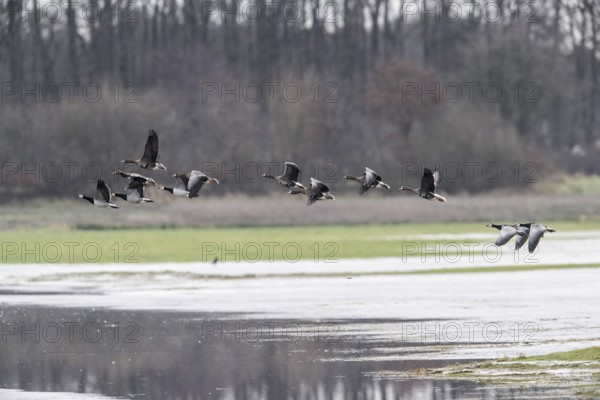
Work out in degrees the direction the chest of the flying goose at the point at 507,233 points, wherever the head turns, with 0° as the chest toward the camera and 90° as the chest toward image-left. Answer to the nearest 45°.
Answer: approximately 90°

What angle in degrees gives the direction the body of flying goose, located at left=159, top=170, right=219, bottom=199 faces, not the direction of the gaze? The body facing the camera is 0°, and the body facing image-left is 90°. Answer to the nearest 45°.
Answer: approximately 90°

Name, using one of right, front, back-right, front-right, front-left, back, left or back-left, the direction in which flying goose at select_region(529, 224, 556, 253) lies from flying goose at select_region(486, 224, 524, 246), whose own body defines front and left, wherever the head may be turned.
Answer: back

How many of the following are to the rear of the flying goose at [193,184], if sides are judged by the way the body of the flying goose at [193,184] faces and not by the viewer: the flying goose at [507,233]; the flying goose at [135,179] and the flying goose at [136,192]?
1

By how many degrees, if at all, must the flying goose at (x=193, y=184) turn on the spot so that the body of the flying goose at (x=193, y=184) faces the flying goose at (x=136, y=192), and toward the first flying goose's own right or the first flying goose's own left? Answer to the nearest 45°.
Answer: approximately 45° to the first flying goose's own right

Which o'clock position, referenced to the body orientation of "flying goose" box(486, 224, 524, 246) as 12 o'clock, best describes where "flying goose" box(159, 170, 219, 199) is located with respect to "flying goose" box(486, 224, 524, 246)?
"flying goose" box(159, 170, 219, 199) is roughly at 11 o'clock from "flying goose" box(486, 224, 524, 246).

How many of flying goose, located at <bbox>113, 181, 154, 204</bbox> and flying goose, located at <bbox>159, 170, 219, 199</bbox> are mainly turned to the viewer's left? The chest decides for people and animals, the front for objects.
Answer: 2

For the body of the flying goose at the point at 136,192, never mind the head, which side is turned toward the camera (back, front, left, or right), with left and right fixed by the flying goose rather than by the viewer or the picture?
left

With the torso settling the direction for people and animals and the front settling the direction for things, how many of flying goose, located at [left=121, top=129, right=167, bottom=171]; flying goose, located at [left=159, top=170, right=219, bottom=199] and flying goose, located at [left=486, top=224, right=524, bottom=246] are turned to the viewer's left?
3

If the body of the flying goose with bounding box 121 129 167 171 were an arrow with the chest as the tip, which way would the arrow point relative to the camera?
to the viewer's left

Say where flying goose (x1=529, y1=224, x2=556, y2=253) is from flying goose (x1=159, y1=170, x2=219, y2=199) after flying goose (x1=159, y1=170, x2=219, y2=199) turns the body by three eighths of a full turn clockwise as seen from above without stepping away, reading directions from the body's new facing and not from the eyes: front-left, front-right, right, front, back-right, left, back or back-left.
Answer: front-right

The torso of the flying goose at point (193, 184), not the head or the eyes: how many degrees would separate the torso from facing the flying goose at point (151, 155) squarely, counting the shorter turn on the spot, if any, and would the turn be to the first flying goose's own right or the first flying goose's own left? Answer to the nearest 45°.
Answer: approximately 45° to the first flying goose's own right

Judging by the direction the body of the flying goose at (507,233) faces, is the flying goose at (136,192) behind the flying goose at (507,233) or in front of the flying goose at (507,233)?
in front
